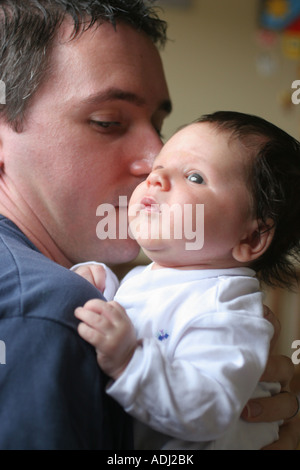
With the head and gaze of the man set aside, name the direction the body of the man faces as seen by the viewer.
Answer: to the viewer's right

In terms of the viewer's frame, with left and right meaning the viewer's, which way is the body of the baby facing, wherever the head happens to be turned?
facing the viewer and to the left of the viewer

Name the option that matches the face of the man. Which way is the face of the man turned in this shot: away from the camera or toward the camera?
toward the camera
